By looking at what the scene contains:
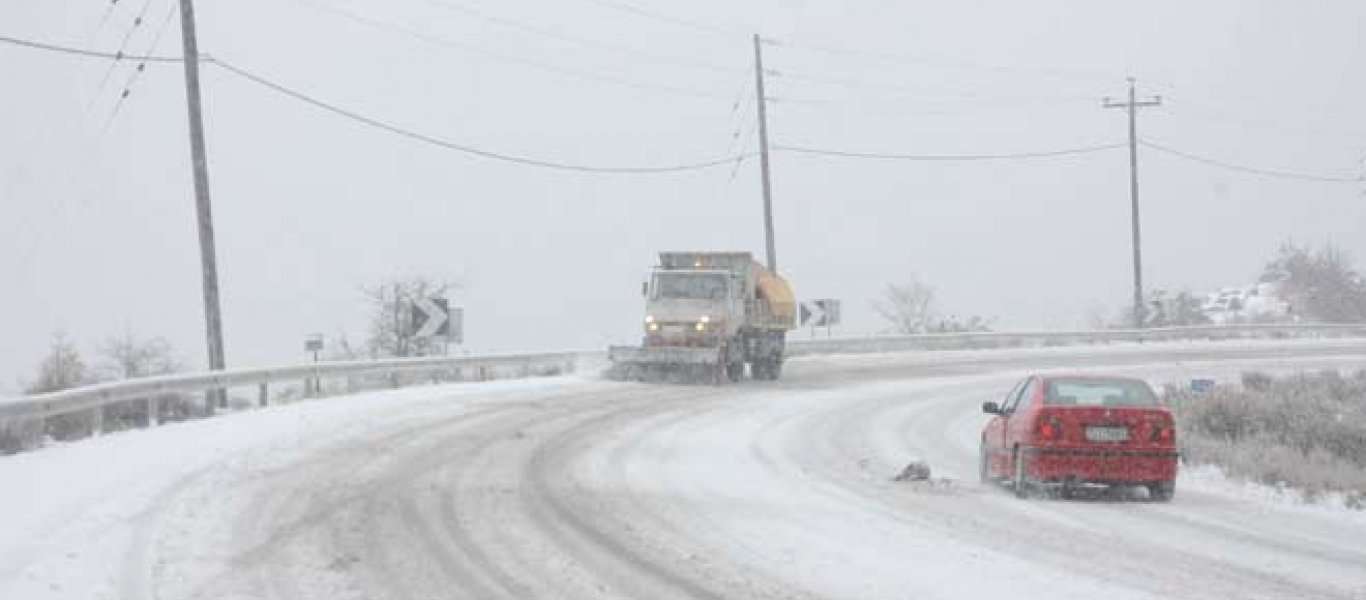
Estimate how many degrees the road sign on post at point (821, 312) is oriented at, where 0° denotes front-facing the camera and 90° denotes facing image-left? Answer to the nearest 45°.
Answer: approximately 0°

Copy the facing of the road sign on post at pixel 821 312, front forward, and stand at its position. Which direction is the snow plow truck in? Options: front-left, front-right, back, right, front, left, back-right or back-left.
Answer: front

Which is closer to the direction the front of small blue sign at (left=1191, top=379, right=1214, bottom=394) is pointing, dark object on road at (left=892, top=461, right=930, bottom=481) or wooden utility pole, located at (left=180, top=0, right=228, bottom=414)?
the dark object on road

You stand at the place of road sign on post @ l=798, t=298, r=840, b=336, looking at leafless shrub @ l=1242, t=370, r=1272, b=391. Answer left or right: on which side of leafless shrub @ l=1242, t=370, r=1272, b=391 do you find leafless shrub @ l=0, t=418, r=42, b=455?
right

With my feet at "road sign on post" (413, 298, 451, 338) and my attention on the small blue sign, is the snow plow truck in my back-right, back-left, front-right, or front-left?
front-left

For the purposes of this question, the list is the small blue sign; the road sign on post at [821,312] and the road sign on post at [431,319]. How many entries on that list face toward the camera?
3

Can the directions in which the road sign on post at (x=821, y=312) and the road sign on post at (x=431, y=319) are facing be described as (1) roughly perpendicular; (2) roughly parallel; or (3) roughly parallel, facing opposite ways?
roughly parallel

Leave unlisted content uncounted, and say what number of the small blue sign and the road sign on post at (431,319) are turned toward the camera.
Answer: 2

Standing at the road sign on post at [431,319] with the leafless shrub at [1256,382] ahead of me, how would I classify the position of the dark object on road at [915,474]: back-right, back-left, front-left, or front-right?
front-right

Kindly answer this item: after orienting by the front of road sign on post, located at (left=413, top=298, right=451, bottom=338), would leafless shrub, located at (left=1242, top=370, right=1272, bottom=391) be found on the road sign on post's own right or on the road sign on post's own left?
on the road sign on post's own left

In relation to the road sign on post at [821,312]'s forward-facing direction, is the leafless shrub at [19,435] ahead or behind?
ahead

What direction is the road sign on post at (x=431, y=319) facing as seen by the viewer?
toward the camera

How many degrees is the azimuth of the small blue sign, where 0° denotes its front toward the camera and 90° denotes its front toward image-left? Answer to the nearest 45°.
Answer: approximately 0°

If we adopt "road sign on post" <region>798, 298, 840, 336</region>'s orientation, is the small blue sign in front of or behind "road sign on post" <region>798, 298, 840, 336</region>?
in front

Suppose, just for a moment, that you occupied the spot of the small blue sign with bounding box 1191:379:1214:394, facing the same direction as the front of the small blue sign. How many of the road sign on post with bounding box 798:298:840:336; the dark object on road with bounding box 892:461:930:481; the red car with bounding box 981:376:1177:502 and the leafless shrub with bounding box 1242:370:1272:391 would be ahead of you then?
2

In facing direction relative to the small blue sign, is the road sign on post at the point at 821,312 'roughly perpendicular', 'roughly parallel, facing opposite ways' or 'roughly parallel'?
roughly parallel

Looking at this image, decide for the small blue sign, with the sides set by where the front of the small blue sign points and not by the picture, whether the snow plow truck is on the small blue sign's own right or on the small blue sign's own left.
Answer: on the small blue sign's own right
